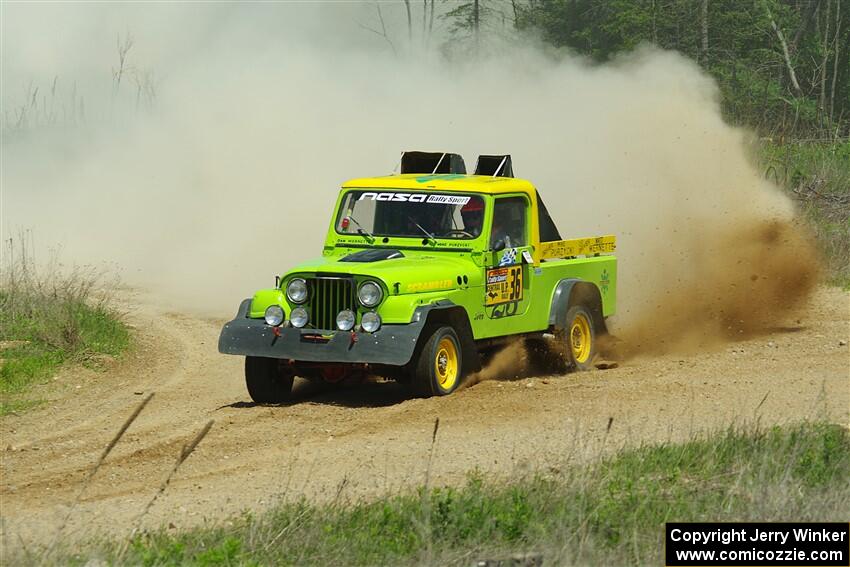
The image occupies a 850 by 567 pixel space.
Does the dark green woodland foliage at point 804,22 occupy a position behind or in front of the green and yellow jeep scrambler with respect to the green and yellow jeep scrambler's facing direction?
behind

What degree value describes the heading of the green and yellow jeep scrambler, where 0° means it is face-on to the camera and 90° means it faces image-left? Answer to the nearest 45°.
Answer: approximately 45°

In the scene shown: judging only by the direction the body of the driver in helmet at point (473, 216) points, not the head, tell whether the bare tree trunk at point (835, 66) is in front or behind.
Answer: behind

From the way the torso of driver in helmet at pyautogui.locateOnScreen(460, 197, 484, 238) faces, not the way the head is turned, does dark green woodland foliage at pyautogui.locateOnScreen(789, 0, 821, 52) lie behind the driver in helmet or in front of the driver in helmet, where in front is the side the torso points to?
behind

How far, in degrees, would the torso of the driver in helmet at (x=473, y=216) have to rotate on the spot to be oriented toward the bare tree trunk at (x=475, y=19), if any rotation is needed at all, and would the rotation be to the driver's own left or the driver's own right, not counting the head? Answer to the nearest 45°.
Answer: approximately 135° to the driver's own right

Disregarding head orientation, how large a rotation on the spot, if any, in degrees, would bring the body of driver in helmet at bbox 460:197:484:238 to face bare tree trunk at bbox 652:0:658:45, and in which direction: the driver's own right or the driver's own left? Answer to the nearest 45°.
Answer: approximately 135° to the driver's own right

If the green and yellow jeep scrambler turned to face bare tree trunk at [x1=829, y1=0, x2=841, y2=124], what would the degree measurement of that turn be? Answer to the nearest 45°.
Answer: approximately 180°

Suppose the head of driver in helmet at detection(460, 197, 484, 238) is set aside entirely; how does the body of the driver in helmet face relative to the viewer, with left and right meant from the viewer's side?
facing the viewer and to the left of the viewer

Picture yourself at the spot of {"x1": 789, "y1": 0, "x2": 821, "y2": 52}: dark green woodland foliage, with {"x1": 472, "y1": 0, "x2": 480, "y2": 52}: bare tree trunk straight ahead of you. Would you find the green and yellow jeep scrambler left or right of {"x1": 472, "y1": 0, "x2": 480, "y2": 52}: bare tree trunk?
left
